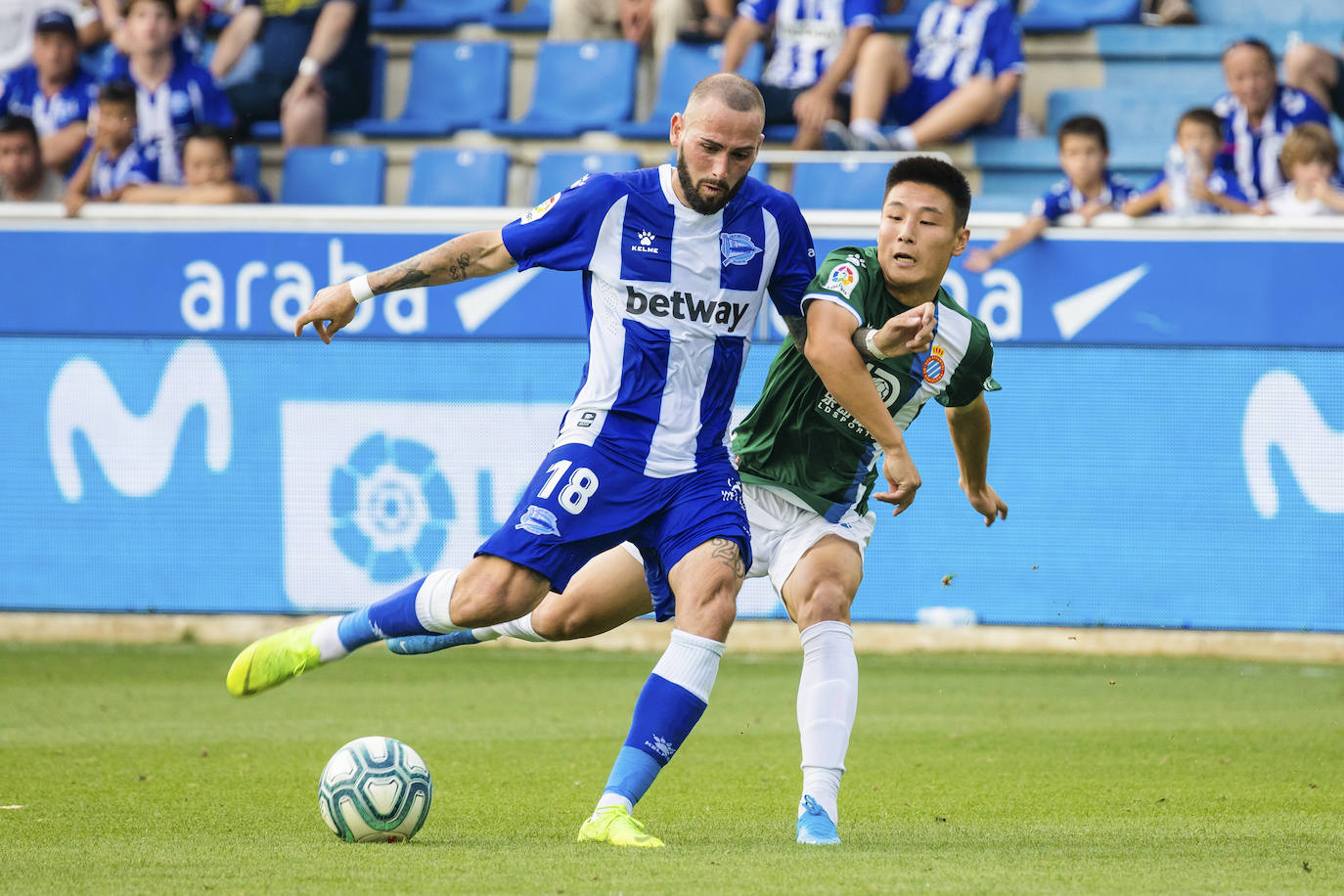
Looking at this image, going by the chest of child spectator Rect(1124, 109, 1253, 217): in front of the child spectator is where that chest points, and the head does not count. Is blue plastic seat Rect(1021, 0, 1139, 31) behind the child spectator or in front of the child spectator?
behind

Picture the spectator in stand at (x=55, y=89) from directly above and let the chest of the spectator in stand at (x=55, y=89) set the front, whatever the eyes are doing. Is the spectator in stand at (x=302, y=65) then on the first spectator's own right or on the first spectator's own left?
on the first spectator's own left

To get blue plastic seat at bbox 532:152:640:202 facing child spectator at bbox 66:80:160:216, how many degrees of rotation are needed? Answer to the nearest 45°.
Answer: approximately 90° to its right

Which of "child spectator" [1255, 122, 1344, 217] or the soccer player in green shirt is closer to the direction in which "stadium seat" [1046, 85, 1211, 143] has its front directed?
the soccer player in green shirt

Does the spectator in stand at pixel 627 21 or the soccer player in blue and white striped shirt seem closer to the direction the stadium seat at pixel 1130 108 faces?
the soccer player in blue and white striped shirt

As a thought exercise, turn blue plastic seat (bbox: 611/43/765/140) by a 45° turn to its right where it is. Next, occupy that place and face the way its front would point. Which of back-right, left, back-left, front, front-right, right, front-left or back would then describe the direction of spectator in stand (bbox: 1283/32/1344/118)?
back

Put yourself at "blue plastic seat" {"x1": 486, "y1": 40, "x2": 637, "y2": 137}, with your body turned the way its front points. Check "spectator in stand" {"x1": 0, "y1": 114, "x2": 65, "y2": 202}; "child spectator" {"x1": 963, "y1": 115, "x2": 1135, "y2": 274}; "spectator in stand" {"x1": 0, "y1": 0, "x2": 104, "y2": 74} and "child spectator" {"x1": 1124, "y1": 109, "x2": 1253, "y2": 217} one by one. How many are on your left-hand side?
2

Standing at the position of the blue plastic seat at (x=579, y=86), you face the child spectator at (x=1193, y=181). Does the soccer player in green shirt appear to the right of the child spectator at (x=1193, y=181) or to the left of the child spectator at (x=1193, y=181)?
right

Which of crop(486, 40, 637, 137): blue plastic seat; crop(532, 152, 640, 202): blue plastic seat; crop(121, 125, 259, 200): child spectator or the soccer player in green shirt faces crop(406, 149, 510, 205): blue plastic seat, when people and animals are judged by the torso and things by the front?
crop(486, 40, 637, 137): blue plastic seat
